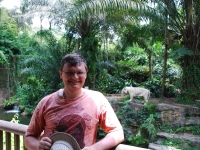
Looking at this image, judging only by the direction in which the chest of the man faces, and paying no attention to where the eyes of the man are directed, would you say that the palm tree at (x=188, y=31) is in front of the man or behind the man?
behind

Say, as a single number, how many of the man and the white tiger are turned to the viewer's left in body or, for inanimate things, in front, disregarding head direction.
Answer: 1

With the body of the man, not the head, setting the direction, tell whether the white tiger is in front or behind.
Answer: behind

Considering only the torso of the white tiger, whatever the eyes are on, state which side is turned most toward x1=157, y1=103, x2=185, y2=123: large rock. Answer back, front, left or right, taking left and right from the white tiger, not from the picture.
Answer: back

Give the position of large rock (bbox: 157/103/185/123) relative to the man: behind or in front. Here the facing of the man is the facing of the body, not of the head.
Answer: behind

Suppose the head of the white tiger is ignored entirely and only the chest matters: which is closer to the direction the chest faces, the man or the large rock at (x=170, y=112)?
the man

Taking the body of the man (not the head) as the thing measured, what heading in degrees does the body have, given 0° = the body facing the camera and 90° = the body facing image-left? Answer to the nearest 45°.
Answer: approximately 0°

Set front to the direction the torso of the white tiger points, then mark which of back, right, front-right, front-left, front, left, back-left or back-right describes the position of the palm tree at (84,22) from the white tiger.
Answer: front-right

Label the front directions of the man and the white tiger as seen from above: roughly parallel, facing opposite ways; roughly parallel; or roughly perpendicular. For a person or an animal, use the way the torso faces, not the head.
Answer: roughly perpendicular

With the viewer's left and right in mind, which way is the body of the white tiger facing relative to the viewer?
facing to the left of the viewer

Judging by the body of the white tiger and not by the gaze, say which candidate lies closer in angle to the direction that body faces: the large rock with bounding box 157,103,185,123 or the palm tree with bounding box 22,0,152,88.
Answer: the palm tree
